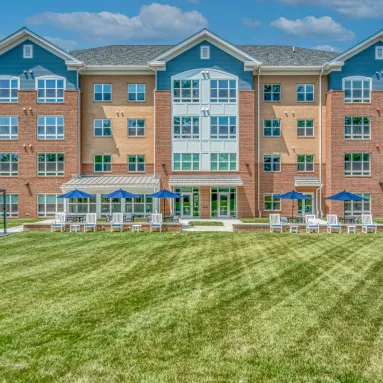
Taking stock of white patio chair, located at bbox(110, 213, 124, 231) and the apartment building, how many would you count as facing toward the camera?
2

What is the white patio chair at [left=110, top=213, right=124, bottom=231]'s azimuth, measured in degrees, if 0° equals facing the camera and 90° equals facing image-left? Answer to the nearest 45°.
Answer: approximately 0°

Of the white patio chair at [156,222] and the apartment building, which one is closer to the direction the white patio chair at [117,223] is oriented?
the white patio chair

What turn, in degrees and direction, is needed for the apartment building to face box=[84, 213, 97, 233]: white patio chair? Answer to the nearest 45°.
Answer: approximately 45° to its right

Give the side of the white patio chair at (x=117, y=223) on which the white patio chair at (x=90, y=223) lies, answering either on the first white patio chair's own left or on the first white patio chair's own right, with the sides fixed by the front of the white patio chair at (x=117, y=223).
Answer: on the first white patio chair's own right

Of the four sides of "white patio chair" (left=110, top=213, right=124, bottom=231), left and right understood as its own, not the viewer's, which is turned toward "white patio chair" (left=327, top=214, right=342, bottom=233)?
left

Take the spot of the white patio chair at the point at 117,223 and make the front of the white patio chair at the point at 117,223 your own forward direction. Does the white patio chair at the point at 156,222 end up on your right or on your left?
on your left
